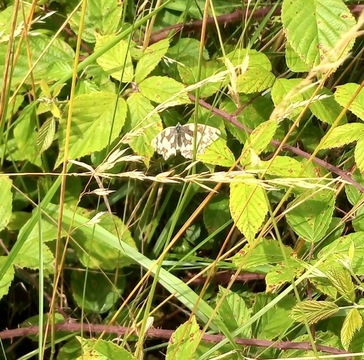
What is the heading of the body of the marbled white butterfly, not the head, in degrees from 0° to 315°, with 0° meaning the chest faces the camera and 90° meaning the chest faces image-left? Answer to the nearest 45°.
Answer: approximately 180°
